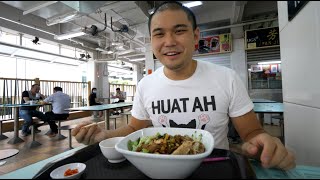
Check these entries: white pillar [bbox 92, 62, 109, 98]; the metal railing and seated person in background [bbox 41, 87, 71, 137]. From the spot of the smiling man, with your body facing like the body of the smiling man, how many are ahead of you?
0

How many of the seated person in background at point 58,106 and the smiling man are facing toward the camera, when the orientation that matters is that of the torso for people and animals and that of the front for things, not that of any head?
1

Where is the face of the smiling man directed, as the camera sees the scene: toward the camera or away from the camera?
toward the camera

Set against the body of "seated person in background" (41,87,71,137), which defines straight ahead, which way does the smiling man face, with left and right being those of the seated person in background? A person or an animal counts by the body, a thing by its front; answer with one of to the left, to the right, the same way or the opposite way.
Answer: to the left

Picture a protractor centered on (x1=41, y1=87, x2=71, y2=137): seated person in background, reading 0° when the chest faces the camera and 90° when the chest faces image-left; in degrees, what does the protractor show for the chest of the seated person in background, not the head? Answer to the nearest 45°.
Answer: approximately 135°

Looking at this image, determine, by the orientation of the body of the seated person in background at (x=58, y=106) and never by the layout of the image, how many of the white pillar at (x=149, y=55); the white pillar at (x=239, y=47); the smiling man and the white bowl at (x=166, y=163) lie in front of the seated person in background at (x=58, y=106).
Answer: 0

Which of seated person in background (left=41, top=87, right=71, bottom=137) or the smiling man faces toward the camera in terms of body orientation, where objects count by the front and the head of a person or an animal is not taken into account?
the smiling man

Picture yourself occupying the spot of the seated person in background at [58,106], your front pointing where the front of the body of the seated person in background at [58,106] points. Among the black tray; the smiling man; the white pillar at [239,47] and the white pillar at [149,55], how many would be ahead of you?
0

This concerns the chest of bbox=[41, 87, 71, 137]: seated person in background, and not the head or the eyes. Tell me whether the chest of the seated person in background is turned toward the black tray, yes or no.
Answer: no

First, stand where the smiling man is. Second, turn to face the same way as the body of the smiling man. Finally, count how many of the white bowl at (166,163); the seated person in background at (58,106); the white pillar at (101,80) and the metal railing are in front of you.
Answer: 1

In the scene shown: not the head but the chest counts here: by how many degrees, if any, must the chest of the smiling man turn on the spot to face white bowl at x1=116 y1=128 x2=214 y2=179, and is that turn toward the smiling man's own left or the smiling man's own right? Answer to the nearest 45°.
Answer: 0° — they already face it

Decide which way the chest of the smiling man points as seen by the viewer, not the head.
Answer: toward the camera

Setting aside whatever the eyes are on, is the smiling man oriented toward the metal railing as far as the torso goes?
no

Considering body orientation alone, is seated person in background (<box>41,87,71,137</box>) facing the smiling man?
no
